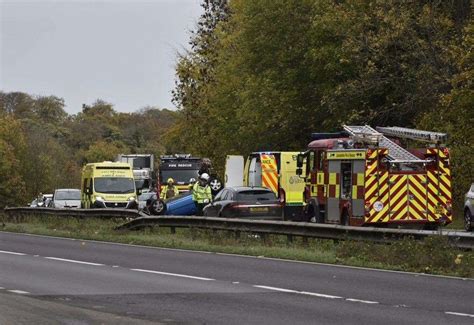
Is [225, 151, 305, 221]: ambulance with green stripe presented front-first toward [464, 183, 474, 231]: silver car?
no

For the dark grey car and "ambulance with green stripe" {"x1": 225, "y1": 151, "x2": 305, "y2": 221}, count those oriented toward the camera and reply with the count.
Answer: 0

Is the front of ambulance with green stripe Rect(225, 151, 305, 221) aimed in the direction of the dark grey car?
no

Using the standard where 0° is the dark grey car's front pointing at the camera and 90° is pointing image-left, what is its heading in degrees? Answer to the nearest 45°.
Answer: approximately 135°

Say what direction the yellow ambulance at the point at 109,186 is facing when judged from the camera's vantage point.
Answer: facing the viewer

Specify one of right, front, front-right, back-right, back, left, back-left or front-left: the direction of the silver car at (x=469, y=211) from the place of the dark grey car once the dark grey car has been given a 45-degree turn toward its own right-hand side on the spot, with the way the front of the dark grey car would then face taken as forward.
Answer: right

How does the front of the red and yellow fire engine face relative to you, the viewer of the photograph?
facing away from the viewer and to the left of the viewer

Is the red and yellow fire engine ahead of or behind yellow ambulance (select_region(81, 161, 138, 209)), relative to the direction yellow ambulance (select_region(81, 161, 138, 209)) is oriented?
ahead

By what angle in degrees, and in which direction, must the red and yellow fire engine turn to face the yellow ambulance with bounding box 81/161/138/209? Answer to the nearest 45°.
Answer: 0° — it already faces it

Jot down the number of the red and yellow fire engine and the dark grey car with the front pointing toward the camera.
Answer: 0

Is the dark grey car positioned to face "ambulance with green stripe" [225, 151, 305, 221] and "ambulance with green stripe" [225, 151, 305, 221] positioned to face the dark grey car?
no

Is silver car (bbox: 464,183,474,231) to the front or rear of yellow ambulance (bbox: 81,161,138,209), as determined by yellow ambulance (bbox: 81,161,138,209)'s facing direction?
to the front

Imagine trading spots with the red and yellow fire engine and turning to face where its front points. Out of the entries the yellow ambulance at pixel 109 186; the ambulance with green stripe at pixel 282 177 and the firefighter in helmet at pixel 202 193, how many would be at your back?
0
